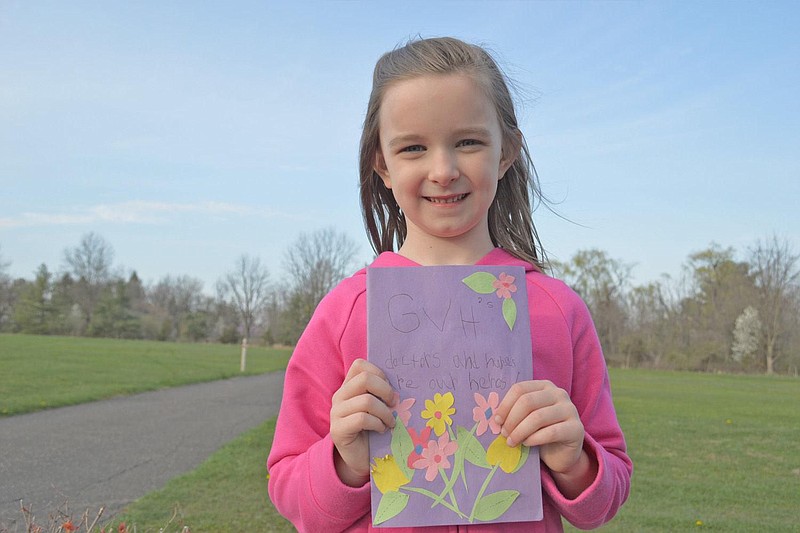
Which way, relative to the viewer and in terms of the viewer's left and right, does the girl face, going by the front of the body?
facing the viewer

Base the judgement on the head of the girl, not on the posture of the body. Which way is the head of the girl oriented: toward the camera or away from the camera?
toward the camera
